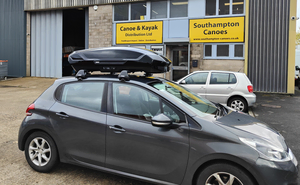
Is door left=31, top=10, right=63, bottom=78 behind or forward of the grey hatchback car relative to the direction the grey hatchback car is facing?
behind

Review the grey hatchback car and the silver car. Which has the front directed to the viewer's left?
the silver car

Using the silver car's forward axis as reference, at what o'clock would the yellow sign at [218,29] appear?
The yellow sign is roughly at 3 o'clock from the silver car.

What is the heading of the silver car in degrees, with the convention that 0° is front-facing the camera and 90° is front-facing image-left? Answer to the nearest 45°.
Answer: approximately 90°

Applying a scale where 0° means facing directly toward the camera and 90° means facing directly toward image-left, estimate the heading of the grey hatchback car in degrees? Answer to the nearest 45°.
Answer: approximately 315°

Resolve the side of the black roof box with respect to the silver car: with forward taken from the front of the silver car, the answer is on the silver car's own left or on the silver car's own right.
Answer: on the silver car's own left

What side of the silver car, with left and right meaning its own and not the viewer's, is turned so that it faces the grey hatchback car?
left

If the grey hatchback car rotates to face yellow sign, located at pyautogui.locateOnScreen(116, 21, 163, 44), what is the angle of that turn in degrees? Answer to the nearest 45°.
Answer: approximately 135° to its left

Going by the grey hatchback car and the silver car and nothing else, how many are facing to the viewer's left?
1
